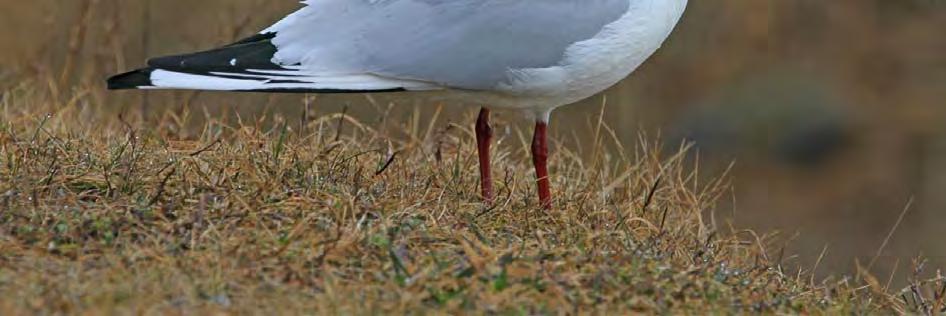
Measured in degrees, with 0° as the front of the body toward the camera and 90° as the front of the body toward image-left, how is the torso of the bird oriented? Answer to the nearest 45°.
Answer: approximately 270°
